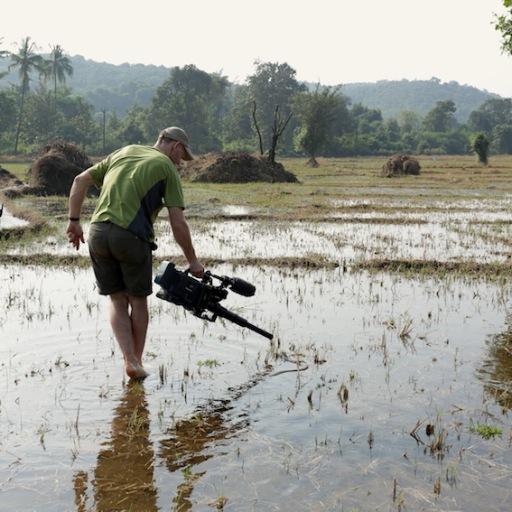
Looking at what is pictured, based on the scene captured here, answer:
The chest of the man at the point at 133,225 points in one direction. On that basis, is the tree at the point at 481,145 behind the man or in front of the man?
in front

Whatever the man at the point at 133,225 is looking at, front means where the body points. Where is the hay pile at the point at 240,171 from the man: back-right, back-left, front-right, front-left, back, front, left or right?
front-left

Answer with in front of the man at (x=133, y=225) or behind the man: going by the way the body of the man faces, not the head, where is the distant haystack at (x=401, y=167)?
in front

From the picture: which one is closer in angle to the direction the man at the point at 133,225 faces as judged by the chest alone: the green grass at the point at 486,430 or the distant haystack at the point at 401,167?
the distant haystack

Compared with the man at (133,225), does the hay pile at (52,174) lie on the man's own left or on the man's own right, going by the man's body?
on the man's own left

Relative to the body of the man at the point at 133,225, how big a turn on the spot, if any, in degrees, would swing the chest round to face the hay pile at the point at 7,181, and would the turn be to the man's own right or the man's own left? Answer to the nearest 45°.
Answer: approximately 45° to the man's own left

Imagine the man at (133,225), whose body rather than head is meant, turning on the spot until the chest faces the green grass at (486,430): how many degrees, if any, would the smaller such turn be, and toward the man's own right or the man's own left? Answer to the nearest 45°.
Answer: approximately 90° to the man's own right

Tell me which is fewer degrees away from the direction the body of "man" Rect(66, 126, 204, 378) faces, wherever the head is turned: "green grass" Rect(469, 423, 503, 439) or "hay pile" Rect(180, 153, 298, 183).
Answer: the hay pile

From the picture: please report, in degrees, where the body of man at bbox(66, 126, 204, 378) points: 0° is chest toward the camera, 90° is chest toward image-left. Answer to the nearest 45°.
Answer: approximately 225°

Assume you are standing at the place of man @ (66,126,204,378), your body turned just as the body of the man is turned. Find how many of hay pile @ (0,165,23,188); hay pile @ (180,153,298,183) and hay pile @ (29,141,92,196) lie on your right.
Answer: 0

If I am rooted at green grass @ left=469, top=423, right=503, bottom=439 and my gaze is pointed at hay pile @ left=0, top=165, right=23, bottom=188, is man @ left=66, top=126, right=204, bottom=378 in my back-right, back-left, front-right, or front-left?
front-left

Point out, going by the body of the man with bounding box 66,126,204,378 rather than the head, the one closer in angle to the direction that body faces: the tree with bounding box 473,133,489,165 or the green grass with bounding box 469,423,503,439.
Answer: the tree
